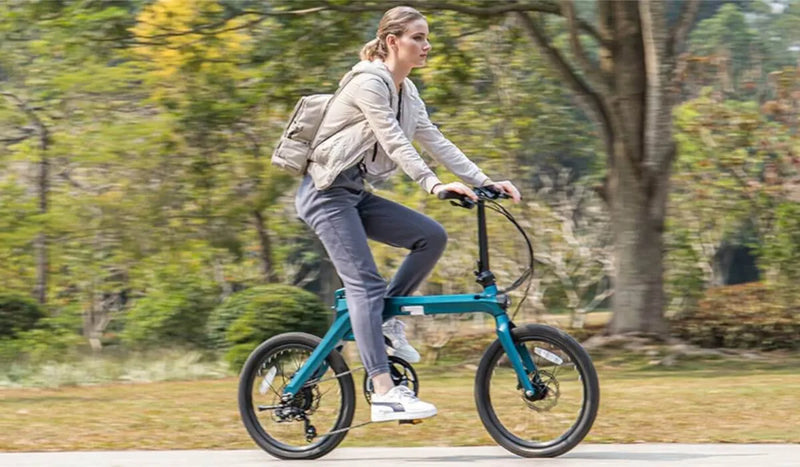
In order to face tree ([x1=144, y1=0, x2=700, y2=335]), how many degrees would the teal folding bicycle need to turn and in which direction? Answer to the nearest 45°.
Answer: approximately 90° to its left

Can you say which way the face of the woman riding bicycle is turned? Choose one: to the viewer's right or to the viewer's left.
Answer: to the viewer's right

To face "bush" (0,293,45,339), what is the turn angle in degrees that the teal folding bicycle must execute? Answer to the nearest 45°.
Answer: approximately 135° to its left

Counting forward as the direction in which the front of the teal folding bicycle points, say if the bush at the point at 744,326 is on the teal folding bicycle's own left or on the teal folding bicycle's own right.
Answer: on the teal folding bicycle's own left

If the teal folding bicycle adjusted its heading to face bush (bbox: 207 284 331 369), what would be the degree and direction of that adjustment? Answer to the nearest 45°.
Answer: approximately 90° to its left

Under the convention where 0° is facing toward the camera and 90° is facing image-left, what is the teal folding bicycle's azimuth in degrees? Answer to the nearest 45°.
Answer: approximately 270°
